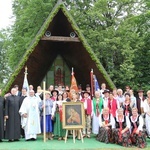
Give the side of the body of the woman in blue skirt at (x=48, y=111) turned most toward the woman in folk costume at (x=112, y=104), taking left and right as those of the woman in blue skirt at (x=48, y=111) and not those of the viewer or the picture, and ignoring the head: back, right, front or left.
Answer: left

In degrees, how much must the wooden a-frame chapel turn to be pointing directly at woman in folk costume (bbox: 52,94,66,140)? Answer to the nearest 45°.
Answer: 0° — it already faces them

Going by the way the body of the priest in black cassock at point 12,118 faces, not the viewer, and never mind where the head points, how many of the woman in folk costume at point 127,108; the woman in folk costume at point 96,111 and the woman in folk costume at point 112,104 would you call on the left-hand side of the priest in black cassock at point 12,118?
3

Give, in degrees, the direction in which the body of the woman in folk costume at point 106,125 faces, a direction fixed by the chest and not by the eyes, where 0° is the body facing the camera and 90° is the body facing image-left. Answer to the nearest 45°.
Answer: approximately 0°

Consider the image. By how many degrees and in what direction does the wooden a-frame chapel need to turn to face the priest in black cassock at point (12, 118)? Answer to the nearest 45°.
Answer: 0° — it already faces them

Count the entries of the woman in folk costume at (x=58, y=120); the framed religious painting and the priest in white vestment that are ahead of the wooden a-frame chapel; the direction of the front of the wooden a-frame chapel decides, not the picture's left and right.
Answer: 3

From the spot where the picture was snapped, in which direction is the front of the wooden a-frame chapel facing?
facing the viewer

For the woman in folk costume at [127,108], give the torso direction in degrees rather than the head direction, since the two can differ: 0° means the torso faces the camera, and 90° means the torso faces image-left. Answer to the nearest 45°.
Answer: approximately 0°

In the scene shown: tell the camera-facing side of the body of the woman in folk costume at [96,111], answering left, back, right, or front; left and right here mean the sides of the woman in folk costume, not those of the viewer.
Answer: front

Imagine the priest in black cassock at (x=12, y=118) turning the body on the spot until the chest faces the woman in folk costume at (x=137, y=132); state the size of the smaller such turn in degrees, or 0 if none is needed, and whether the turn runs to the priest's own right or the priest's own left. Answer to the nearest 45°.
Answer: approximately 45° to the priest's own left

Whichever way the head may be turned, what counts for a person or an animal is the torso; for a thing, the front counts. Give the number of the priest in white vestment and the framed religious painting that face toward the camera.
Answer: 2

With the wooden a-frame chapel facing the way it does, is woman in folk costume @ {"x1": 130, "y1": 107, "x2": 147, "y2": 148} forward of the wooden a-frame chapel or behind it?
forward

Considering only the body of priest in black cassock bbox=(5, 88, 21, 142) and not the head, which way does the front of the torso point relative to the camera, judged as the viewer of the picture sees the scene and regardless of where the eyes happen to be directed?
toward the camera
